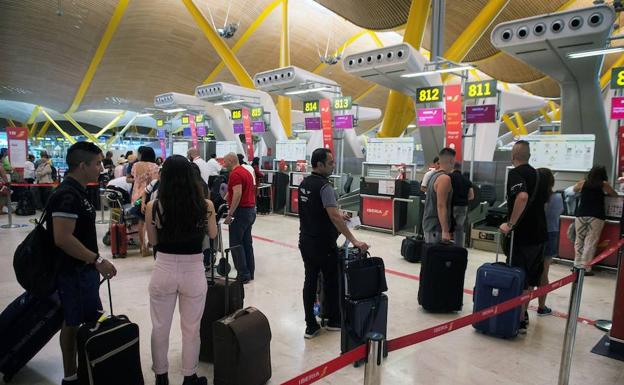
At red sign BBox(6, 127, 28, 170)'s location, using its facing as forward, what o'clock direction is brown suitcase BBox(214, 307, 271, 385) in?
The brown suitcase is roughly at 12 o'clock from the red sign.

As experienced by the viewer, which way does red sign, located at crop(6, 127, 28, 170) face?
facing the viewer

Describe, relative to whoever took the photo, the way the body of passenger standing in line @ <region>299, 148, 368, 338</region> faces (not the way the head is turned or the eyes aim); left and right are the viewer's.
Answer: facing away from the viewer and to the right of the viewer

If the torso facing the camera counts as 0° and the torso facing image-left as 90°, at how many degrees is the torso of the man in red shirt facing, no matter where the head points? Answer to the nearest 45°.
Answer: approximately 90°

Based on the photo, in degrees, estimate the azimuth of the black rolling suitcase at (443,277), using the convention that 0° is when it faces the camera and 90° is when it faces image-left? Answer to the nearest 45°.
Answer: approximately 0°

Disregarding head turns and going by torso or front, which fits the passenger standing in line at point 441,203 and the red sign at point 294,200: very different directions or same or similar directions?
very different directions

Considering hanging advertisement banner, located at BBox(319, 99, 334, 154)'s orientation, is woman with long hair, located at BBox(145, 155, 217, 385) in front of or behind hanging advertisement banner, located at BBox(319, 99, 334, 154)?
in front

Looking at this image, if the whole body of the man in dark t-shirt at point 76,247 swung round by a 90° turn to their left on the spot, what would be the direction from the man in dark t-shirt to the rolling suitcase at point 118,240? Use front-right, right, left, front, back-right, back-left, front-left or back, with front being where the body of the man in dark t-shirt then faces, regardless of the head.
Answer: front

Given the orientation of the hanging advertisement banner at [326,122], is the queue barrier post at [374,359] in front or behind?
in front

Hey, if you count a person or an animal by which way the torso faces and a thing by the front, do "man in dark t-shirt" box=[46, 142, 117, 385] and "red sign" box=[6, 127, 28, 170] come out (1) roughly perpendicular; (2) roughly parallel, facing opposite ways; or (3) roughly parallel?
roughly perpendicular

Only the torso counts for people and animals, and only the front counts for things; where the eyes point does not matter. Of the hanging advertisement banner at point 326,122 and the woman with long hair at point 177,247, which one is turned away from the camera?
the woman with long hair

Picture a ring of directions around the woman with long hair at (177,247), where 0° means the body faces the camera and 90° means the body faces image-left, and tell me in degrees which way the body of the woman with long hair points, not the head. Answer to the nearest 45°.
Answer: approximately 180°

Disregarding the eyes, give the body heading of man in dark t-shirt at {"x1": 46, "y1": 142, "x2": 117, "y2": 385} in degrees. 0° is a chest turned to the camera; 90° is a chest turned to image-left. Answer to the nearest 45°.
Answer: approximately 270°

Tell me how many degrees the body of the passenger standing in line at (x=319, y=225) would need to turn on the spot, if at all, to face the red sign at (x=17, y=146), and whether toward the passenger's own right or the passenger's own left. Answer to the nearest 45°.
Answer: approximately 90° to the passenger's own left

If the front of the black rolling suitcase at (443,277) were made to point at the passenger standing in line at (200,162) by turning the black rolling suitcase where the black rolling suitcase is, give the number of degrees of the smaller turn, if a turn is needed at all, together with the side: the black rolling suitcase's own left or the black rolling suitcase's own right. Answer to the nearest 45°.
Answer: approximately 135° to the black rolling suitcase's own right

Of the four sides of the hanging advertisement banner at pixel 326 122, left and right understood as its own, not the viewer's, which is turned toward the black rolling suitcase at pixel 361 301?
front

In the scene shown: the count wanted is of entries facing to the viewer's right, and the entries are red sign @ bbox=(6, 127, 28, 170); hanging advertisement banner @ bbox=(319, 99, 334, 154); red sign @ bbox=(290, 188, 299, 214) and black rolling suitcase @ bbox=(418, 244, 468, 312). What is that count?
0

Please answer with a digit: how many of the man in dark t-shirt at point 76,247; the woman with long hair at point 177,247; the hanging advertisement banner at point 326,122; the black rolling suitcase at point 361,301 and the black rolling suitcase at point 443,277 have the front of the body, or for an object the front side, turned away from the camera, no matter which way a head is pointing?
1
